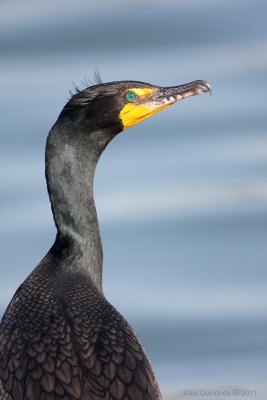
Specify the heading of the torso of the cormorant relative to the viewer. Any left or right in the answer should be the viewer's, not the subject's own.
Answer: facing away from the viewer and to the right of the viewer
